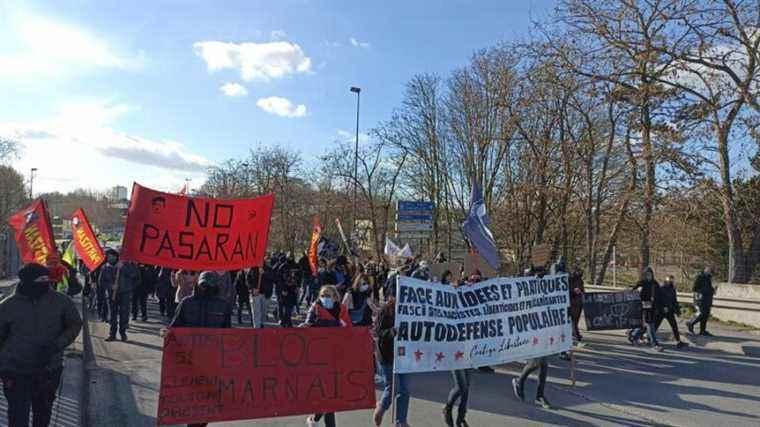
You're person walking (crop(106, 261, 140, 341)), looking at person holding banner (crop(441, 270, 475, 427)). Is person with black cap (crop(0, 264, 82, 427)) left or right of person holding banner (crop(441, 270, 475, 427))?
right

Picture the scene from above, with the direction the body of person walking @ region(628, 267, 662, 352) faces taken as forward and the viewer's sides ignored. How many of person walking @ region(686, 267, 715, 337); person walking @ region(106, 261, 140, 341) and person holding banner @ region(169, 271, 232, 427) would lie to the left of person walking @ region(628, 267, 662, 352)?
1

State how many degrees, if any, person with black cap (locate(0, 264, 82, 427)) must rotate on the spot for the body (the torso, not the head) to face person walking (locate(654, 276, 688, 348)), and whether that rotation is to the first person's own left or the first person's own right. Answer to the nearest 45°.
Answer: approximately 90° to the first person's own left

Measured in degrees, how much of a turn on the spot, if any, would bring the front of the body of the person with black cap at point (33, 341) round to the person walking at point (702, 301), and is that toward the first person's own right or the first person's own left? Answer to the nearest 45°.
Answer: approximately 90° to the first person's own left

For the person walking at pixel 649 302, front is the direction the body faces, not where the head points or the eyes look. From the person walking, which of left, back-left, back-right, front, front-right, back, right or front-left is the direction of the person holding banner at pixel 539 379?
front-right

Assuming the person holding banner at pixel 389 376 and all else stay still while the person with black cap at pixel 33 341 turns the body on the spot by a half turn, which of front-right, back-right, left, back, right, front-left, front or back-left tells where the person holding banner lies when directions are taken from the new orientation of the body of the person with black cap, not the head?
right

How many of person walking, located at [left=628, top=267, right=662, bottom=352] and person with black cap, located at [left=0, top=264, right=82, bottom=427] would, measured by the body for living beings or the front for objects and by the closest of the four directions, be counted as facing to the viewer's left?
0

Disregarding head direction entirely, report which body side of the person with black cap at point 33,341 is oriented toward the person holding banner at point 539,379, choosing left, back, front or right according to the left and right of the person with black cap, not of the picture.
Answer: left

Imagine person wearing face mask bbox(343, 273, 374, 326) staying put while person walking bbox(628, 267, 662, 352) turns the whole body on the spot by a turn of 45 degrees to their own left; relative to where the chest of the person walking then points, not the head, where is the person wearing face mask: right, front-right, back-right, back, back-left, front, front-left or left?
back-right

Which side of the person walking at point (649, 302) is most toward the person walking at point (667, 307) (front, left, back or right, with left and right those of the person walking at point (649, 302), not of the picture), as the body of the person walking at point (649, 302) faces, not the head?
left

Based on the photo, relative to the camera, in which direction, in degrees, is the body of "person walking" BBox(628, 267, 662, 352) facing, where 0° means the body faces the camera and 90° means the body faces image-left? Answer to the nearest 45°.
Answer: approximately 315°

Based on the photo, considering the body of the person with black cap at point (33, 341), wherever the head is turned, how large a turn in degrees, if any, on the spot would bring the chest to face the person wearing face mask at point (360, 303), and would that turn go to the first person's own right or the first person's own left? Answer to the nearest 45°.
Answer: approximately 135° to the first person's own left
